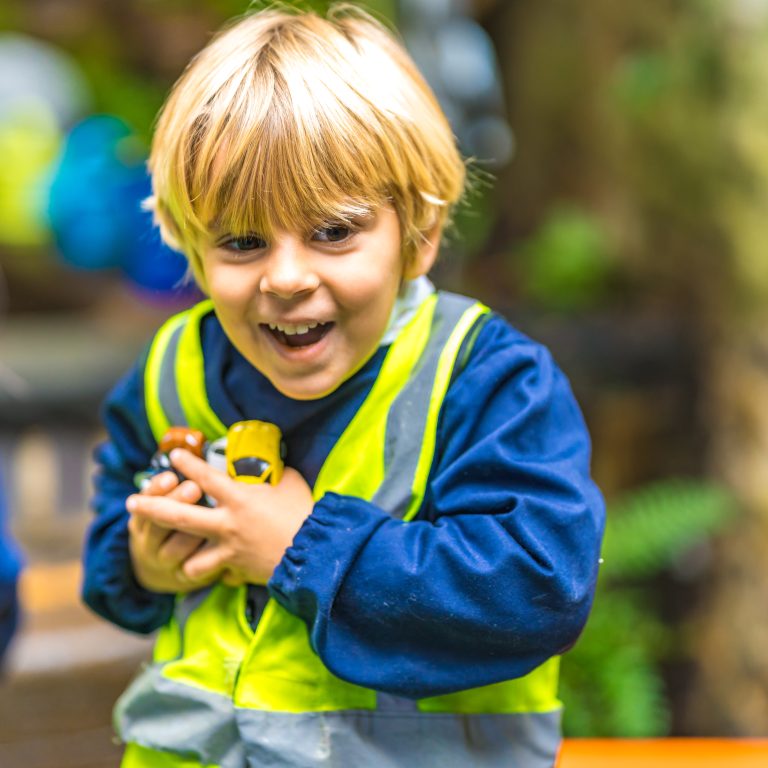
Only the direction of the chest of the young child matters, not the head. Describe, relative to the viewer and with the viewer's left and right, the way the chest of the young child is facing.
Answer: facing the viewer and to the left of the viewer

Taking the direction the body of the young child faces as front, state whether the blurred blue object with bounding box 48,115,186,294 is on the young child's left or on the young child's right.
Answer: on the young child's right
